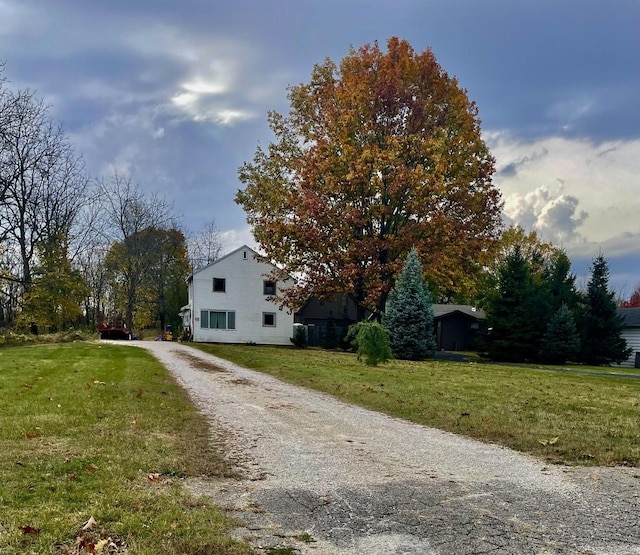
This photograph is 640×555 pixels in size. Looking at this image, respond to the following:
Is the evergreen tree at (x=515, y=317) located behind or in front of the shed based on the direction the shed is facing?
in front

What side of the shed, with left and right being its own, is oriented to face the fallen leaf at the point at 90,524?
front

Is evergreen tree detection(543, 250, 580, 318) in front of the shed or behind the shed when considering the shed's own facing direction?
in front

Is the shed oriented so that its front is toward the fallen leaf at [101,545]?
yes

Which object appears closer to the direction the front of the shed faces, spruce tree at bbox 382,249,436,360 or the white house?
the spruce tree

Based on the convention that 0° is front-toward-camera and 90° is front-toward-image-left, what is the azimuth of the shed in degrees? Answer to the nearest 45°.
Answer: approximately 0°

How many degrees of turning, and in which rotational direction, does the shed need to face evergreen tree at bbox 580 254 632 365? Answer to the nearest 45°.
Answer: approximately 45° to its left

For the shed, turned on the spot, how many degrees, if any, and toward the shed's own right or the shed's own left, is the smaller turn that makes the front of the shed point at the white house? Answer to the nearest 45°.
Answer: approximately 45° to the shed's own right
